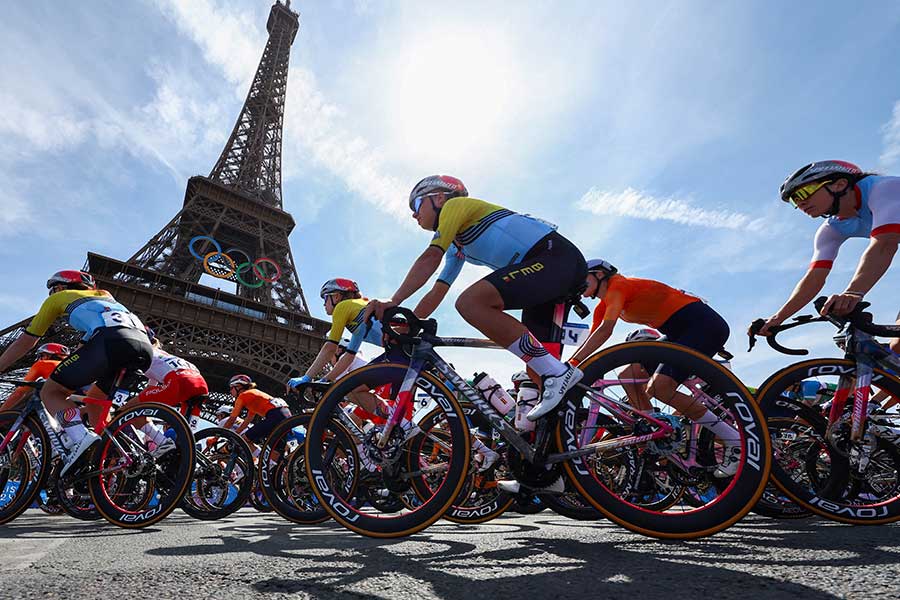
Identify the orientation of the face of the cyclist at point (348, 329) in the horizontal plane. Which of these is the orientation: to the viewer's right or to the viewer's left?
to the viewer's left

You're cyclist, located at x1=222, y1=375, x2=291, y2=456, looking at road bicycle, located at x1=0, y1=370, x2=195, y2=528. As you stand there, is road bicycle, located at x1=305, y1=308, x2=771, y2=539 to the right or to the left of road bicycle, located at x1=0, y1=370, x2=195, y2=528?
left

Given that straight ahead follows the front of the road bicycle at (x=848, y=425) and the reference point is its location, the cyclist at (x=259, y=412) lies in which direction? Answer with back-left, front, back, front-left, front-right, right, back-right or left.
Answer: front-right

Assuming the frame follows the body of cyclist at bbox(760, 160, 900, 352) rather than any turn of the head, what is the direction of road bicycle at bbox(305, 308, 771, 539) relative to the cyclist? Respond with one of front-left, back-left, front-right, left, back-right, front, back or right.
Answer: front

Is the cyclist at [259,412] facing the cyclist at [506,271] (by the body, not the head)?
no

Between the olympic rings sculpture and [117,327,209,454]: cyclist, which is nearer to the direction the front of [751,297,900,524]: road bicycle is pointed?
the cyclist

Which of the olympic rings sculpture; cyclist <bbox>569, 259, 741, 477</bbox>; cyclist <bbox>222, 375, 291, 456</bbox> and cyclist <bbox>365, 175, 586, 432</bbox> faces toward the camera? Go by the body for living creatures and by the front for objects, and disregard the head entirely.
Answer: the olympic rings sculpture

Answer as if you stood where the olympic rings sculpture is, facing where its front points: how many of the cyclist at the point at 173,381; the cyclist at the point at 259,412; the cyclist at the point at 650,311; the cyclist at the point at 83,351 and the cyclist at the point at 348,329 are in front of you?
5

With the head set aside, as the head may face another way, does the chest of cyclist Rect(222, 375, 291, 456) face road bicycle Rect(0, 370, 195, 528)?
no

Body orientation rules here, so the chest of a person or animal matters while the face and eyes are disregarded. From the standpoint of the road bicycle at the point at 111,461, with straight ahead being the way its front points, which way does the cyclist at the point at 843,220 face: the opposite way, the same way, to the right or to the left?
the same way

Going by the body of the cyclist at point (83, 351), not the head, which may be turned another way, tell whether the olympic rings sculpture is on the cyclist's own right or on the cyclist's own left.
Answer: on the cyclist's own right

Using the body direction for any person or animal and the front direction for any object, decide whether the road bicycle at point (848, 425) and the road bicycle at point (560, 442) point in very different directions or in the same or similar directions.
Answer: same or similar directions

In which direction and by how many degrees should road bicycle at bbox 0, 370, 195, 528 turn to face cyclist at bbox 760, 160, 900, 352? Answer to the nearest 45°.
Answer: approximately 180°

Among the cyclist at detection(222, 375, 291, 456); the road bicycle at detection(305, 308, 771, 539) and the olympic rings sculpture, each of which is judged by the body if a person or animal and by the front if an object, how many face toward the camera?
1
